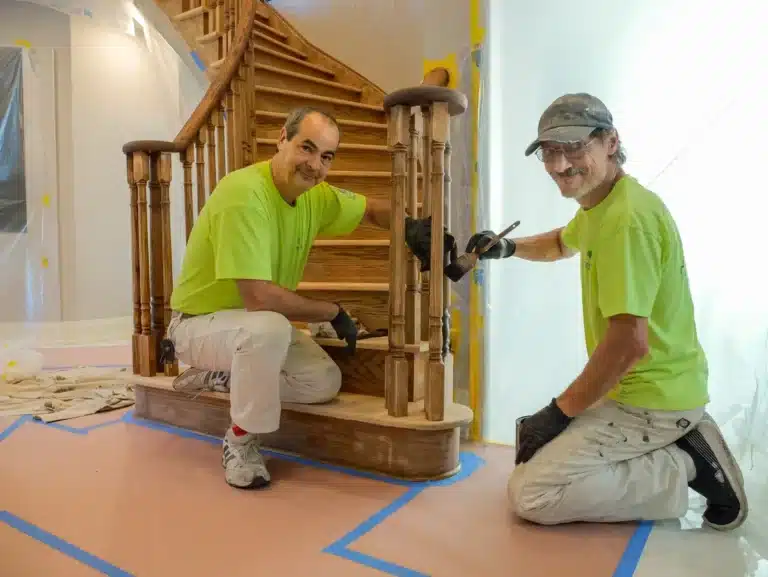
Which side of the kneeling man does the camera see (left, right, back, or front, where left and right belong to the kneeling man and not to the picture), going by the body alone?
left

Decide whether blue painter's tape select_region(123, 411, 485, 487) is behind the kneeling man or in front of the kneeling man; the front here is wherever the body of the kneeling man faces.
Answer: in front

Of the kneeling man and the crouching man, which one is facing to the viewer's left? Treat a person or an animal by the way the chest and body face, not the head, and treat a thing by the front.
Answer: the kneeling man

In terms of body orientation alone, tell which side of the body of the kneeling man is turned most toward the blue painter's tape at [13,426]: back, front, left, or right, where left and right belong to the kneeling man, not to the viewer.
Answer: front

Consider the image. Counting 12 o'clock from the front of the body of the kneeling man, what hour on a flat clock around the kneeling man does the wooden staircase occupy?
The wooden staircase is roughly at 1 o'clock from the kneeling man.

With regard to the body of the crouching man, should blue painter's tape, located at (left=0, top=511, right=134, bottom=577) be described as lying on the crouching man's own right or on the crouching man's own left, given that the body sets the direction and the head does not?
on the crouching man's own right

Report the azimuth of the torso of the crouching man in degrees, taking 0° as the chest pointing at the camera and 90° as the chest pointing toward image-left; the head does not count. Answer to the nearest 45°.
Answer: approximately 315°

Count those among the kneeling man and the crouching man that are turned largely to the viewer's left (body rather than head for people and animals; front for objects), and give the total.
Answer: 1

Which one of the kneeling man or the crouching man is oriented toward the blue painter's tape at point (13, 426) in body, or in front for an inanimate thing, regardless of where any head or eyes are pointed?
the kneeling man
